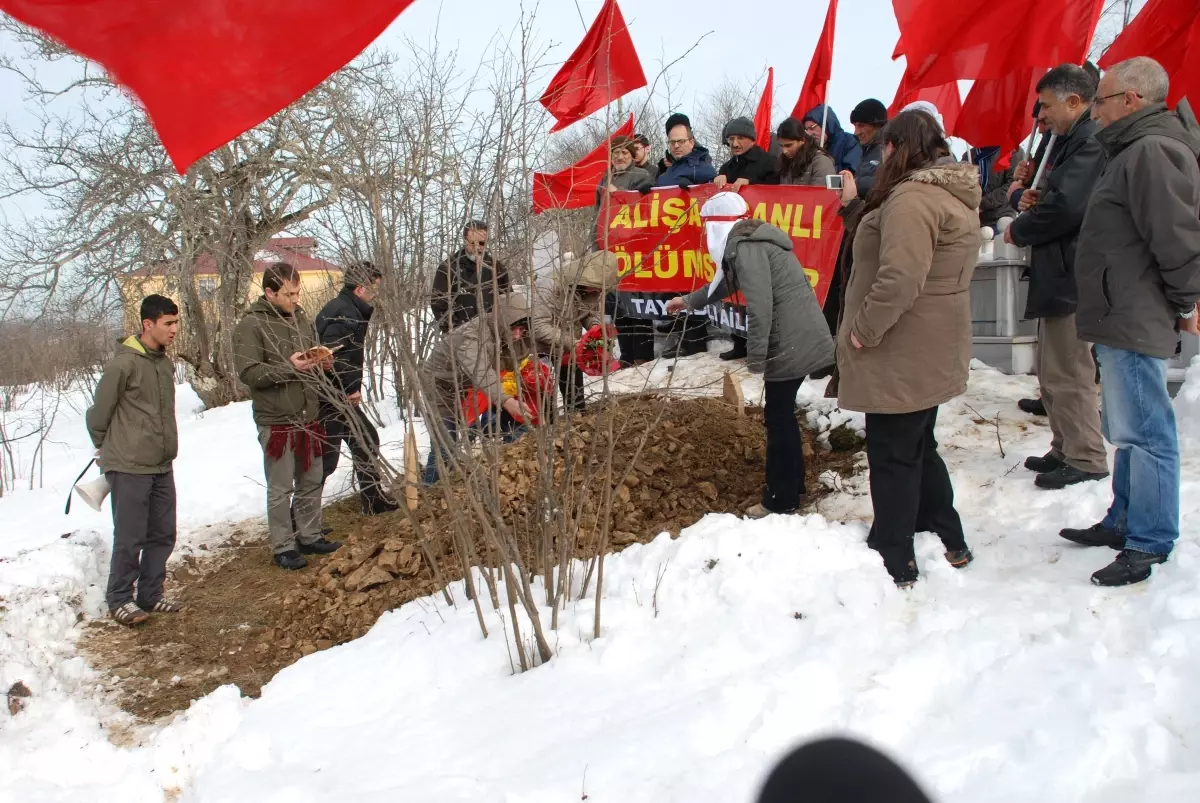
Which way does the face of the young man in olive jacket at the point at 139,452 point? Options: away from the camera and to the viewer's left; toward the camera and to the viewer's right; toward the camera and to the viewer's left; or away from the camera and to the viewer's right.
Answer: toward the camera and to the viewer's right

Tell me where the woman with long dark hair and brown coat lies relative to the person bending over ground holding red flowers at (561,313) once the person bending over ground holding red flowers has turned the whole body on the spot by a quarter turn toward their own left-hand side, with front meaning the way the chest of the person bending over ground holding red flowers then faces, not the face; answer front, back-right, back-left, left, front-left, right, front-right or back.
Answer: front-right

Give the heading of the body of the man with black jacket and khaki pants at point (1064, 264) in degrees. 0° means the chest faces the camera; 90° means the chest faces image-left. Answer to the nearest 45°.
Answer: approximately 90°

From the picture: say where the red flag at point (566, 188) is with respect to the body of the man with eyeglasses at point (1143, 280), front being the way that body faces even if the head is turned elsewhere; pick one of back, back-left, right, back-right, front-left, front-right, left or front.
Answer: front

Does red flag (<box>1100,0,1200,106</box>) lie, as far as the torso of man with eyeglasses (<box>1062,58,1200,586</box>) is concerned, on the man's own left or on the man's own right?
on the man's own right

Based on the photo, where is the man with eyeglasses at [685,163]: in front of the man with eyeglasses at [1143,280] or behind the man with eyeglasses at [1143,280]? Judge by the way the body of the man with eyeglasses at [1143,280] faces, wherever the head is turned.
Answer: in front

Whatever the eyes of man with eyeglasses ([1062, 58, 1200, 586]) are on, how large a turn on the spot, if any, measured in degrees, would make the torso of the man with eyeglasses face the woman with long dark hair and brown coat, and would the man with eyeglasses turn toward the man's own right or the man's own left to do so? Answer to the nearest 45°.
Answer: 0° — they already face them

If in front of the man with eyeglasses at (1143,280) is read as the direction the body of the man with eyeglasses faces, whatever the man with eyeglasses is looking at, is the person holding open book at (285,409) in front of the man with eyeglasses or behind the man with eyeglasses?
in front

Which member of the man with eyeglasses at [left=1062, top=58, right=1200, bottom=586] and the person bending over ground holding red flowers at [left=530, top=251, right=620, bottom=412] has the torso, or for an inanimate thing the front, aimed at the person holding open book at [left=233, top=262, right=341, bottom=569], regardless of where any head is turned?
the man with eyeglasses

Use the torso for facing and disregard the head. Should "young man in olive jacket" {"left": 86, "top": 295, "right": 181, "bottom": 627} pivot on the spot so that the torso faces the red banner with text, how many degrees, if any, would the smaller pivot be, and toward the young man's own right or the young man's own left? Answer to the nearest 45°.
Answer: approximately 45° to the young man's own left

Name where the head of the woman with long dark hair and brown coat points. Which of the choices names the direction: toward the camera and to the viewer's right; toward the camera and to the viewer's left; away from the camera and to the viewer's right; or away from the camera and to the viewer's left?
away from the camera and to the viewer's left

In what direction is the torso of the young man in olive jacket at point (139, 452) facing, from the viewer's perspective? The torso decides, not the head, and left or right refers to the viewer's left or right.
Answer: facing the viewer and to the right of the viewer

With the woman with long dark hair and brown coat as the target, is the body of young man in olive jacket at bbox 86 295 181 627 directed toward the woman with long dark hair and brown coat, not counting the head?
yes

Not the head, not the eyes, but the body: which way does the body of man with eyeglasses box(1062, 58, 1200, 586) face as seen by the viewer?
to the viewer's left

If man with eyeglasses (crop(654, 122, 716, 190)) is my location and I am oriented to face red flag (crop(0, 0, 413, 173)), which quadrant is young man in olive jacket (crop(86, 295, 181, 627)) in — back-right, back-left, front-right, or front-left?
front-right

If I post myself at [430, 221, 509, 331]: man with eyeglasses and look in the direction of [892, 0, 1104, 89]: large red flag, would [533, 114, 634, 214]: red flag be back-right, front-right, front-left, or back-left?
front-left
